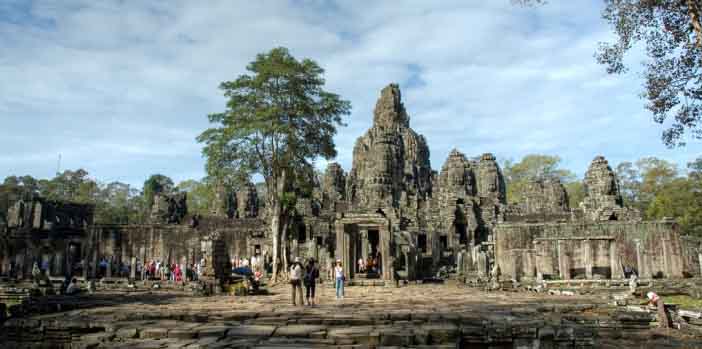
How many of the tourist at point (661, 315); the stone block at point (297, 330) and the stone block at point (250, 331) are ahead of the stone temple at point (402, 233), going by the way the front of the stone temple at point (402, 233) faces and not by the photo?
3

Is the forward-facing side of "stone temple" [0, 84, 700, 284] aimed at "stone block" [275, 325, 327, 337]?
yes

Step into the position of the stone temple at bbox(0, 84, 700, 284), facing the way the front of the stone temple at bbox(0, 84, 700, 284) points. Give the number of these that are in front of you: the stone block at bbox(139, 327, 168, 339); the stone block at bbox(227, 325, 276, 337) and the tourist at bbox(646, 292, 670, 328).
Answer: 3

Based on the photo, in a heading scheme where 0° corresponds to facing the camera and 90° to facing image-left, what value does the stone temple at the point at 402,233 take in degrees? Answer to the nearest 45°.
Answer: approximately 0°

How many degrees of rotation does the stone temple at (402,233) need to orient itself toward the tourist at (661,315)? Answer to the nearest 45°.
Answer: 0° — it already faces them

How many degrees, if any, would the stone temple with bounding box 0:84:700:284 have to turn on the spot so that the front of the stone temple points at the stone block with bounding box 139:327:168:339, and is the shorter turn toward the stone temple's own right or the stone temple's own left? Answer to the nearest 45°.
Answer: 0° — it already faces it
